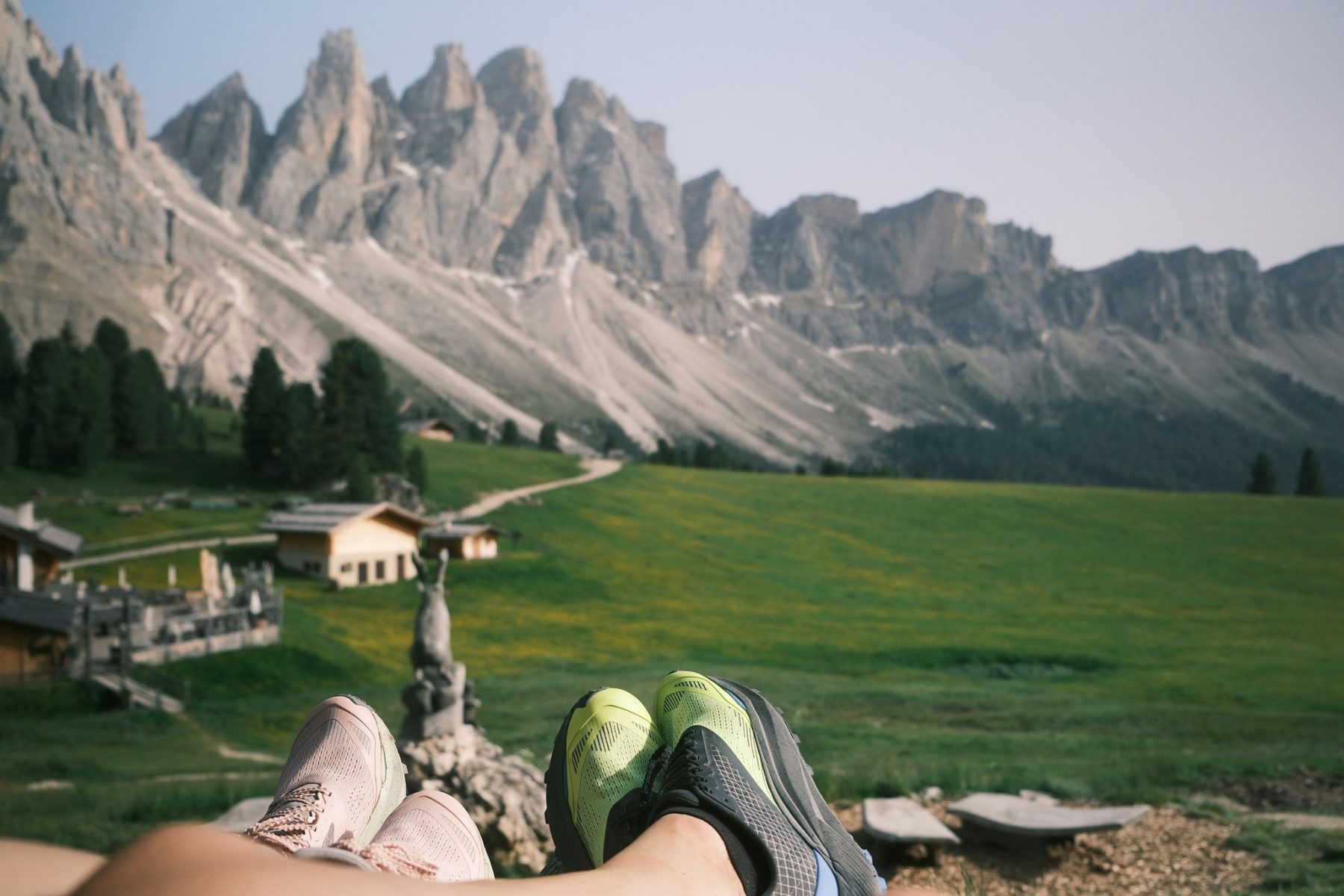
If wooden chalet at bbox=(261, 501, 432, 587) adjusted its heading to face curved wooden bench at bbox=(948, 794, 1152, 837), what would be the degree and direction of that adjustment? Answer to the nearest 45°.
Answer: approximately 45° to its right

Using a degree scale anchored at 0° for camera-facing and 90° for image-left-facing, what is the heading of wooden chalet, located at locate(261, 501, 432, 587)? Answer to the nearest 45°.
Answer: approximately 315°

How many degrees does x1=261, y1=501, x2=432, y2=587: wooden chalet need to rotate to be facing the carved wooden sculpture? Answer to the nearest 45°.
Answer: approximately 45° to its right

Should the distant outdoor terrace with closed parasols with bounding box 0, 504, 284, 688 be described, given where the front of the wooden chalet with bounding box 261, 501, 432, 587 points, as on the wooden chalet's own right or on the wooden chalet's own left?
on the wooden chalet's own right

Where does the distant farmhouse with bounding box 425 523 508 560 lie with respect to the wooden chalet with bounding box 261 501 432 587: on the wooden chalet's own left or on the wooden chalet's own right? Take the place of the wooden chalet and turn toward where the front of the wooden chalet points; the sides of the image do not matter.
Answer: on the wooden chalet's own left

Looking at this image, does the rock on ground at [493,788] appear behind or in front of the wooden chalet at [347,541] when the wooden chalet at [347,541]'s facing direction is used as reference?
in front

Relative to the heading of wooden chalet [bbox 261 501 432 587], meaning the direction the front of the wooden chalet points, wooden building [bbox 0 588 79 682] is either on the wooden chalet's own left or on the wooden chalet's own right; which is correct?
on the wooden chalet's own right

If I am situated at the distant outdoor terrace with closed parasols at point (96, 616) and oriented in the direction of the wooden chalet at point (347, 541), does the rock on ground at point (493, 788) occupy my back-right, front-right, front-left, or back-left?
back-right

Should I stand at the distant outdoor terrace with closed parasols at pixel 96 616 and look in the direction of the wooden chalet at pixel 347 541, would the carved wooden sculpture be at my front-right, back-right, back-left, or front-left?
back-right

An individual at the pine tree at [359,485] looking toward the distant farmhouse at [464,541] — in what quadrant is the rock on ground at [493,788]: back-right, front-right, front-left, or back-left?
front-right

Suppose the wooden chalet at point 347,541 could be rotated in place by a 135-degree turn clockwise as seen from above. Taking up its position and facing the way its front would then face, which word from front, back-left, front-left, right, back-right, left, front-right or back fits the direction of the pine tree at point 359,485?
right
